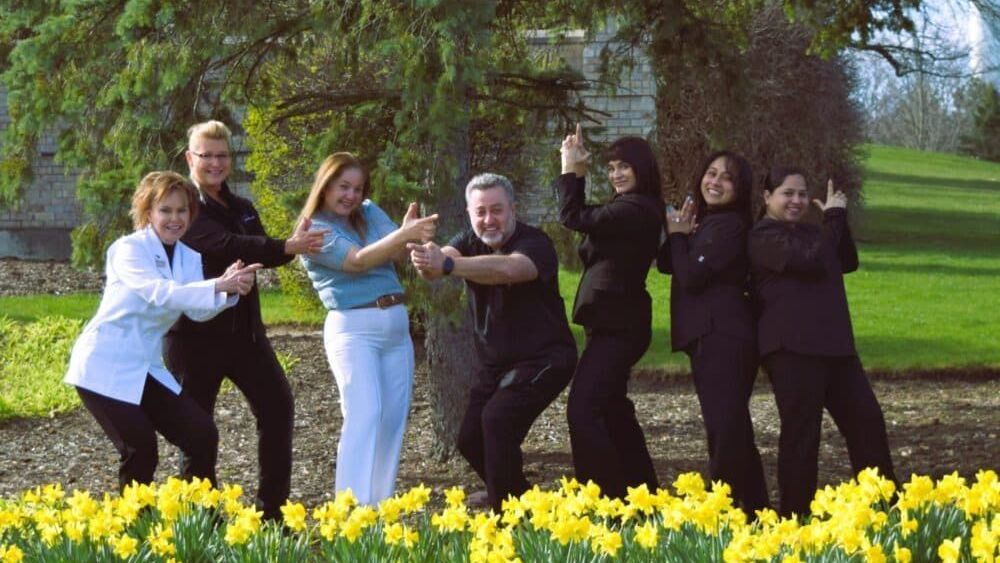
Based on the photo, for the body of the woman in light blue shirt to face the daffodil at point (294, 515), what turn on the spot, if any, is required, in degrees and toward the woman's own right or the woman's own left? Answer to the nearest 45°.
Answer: approximately 45° to the woman's own right

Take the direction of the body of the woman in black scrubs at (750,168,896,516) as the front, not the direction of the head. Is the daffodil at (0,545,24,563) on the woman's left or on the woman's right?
on the woman's right

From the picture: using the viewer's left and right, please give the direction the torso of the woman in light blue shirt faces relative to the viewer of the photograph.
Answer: facing the viewer and to the right of the viewer

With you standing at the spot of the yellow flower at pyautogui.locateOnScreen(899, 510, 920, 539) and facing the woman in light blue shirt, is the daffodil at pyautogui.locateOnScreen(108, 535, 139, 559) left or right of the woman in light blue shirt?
left

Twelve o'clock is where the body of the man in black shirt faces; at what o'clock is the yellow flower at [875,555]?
The yellow flower is roughly at 10 o'clock from the man in black shirt.

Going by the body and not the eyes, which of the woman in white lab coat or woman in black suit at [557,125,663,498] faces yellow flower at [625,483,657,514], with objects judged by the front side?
the woman in white lab coat

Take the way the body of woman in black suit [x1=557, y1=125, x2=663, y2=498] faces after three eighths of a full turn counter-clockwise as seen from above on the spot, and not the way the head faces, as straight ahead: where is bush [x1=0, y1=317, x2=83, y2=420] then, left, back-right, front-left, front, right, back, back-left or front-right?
back

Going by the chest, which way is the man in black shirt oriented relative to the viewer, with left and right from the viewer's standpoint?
facing the viewer and to the left of the viewer

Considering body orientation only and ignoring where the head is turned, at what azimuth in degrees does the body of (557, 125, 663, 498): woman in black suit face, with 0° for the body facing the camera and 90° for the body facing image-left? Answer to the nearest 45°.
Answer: approximately 90°

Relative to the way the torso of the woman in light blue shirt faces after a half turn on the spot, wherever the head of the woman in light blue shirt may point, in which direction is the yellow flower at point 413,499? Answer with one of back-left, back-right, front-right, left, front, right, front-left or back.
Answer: back-left

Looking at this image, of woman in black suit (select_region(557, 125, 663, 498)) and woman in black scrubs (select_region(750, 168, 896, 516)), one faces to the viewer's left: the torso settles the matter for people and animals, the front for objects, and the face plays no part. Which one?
woman in black suit (select_region(557, 125, 663, 498))
